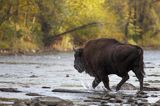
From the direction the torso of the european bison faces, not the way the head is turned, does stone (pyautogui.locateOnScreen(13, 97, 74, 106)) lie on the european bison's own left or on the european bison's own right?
on the european bison's own left

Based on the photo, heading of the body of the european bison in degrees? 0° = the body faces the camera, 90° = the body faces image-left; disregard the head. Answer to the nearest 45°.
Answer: approximately 90°
